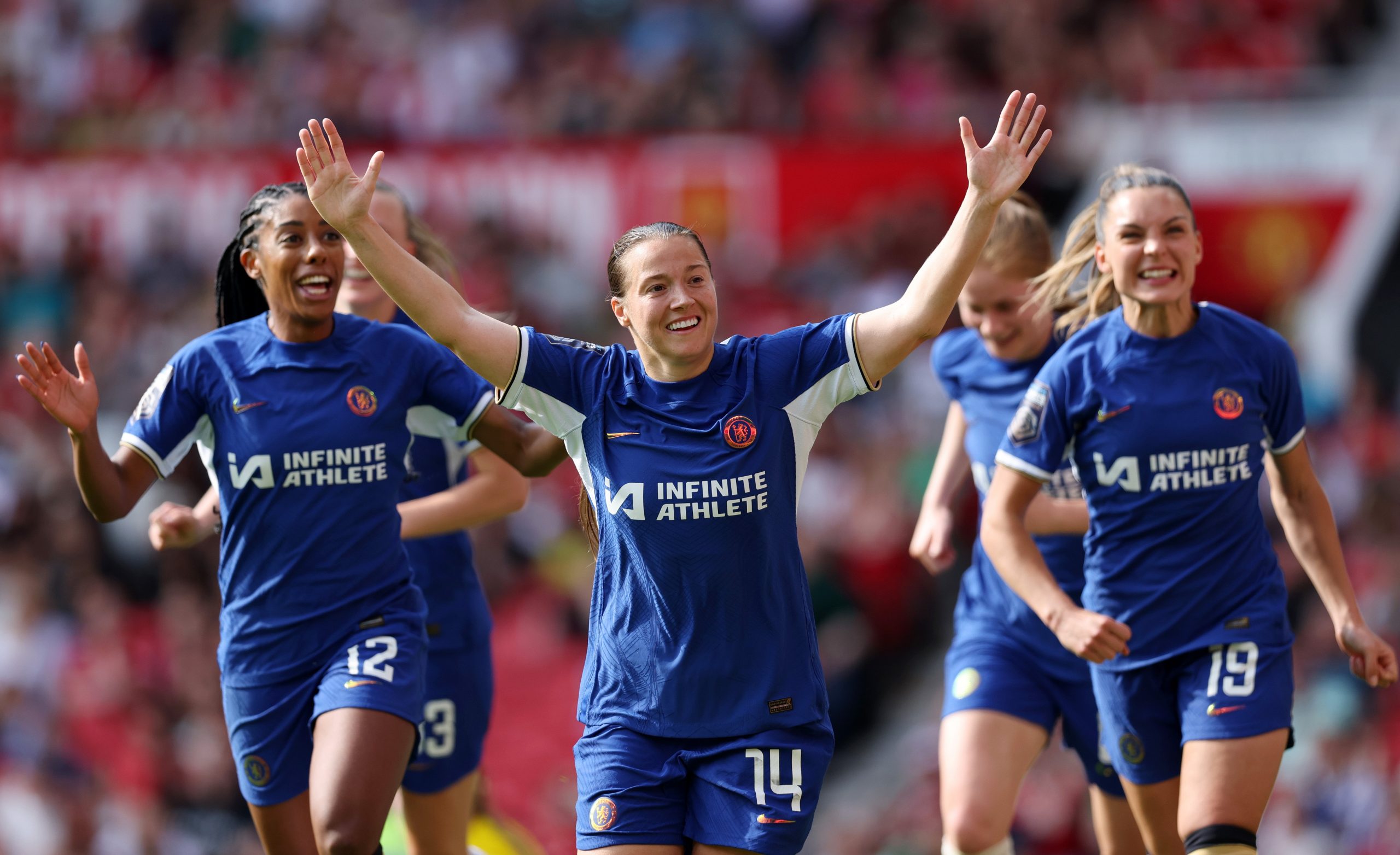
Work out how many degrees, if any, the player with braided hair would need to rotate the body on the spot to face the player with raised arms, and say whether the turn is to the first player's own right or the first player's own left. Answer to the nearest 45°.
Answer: approximately 45° to the first player's own left

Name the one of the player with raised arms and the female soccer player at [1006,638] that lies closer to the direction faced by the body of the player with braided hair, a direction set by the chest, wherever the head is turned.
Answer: the player with raised arms

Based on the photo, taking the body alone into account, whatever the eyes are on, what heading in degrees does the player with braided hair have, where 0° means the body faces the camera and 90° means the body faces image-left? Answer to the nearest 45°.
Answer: approximately 0°

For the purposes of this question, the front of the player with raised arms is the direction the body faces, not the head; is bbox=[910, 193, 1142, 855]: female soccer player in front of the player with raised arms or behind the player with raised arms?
behind

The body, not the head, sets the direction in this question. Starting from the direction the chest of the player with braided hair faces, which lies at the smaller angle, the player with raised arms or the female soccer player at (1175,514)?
the player with raised arms

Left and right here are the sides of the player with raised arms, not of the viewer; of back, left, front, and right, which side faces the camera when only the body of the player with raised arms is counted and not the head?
front

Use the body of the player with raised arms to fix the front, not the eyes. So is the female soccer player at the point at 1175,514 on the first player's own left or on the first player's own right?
on the first player's own left

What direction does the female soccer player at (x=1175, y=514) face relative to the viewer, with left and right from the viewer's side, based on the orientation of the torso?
facing the viewer

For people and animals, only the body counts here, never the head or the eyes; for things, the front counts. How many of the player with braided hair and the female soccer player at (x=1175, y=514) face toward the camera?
2

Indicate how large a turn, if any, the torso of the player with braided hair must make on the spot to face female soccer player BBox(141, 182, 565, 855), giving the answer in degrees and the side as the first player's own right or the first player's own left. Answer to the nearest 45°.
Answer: approximately 135° to the first player's own left

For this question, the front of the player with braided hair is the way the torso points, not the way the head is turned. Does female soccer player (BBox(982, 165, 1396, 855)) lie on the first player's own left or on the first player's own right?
on the first player's own left
